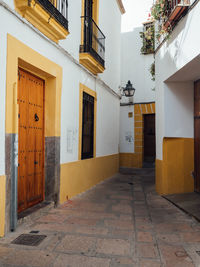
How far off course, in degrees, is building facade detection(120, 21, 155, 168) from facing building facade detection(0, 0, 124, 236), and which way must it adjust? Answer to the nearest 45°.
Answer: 0° — it already faces it

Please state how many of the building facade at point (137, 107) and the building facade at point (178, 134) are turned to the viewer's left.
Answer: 1

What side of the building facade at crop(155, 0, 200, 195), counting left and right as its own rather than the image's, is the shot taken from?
left

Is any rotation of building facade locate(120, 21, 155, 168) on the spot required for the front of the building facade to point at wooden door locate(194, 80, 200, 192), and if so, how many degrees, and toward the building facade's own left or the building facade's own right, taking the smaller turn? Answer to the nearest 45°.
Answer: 0° — it already faces it

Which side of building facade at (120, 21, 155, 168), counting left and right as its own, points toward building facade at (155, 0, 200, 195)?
front

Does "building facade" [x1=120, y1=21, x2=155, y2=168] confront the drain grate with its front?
yes

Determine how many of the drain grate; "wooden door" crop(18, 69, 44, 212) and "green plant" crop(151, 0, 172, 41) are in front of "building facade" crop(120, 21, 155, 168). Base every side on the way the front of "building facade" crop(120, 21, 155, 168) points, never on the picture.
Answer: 3

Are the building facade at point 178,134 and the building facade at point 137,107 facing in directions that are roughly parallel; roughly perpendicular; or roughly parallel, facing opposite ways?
roughly perpendicular

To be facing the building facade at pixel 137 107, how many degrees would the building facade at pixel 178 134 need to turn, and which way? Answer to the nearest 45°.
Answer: approximately 90° to its right
